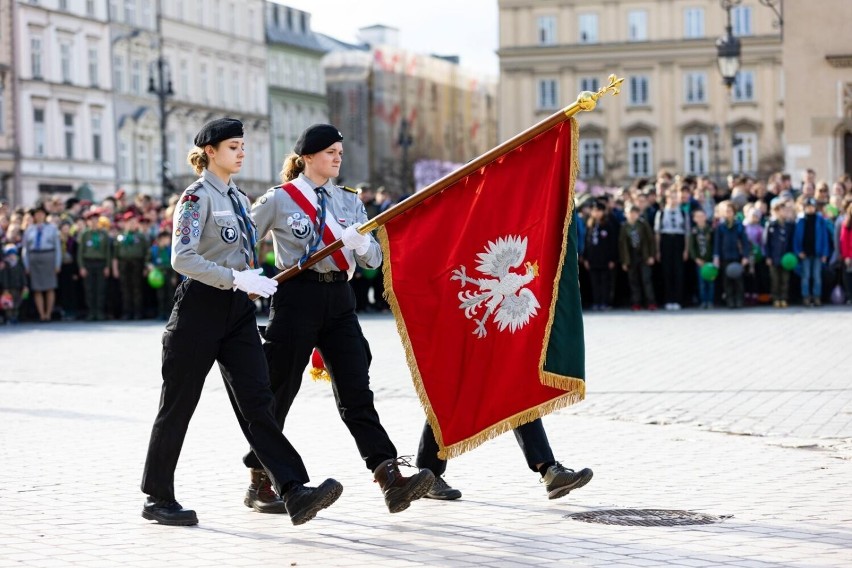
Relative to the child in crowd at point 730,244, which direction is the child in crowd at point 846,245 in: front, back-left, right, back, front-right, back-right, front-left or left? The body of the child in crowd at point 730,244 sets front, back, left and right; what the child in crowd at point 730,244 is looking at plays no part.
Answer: left

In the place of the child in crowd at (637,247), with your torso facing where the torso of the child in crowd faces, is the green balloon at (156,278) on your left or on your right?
on your right

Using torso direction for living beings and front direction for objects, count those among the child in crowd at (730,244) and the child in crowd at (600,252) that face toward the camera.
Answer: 2

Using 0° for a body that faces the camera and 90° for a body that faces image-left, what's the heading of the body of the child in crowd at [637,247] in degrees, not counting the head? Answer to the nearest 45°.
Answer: approximately 0°

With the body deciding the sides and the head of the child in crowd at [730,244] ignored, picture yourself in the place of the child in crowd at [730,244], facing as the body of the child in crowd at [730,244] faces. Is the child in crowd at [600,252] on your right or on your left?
on your right
